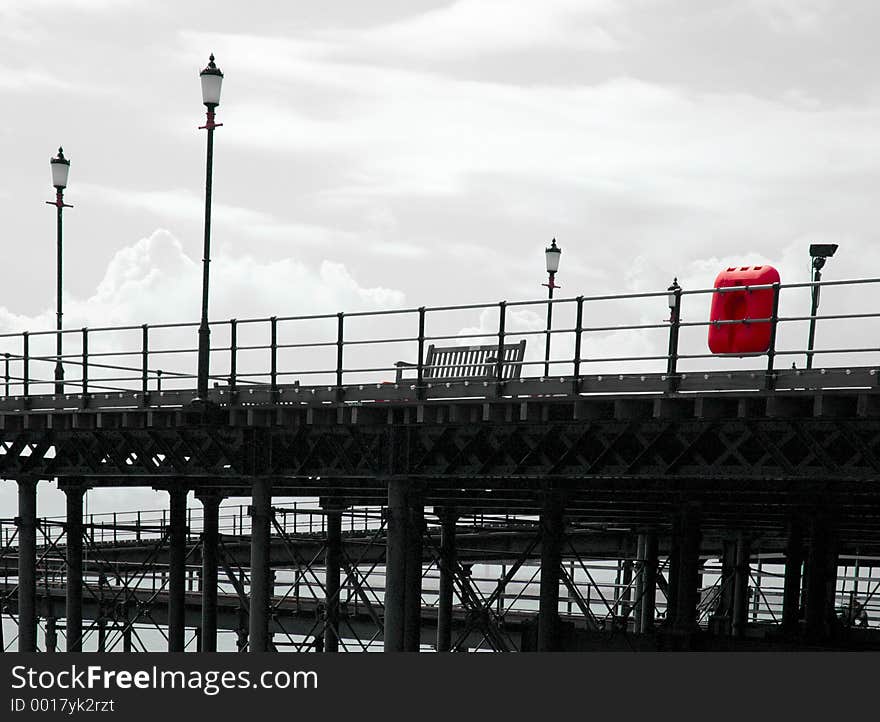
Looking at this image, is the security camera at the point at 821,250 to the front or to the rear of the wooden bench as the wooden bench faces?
to the rear
